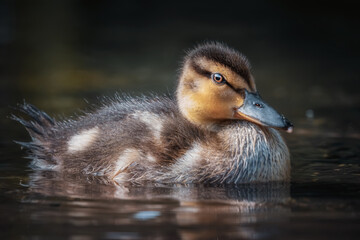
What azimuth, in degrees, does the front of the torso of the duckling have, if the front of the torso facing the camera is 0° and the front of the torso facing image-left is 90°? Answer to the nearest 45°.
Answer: approximately 270°
